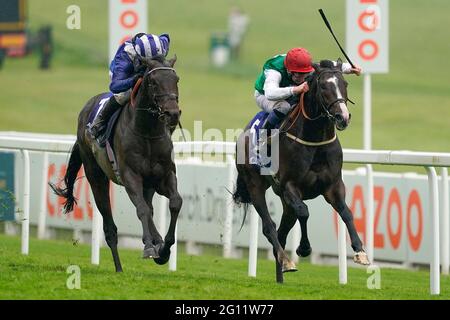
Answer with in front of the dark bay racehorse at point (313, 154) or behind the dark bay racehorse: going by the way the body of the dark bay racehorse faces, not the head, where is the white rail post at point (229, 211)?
behind

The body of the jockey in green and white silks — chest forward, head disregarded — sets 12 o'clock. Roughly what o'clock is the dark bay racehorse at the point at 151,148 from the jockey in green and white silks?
The dark bay racehorse is roughly at 4 o'clock from the jockey in green and white silks.

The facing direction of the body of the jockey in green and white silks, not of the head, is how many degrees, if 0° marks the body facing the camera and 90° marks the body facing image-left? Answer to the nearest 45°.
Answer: approximately 315°

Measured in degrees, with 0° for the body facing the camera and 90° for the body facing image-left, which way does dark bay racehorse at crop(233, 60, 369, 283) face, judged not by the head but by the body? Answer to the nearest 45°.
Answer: approximately 315°

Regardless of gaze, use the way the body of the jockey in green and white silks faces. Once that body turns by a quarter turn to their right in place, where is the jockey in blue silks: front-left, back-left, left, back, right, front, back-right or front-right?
front-right

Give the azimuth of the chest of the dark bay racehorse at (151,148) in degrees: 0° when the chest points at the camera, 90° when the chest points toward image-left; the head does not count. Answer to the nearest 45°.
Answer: approximately 315°

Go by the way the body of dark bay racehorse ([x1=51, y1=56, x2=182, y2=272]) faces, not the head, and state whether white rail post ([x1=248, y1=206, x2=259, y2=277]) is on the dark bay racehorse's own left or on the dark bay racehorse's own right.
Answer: on the dark bay racehorse's own left
